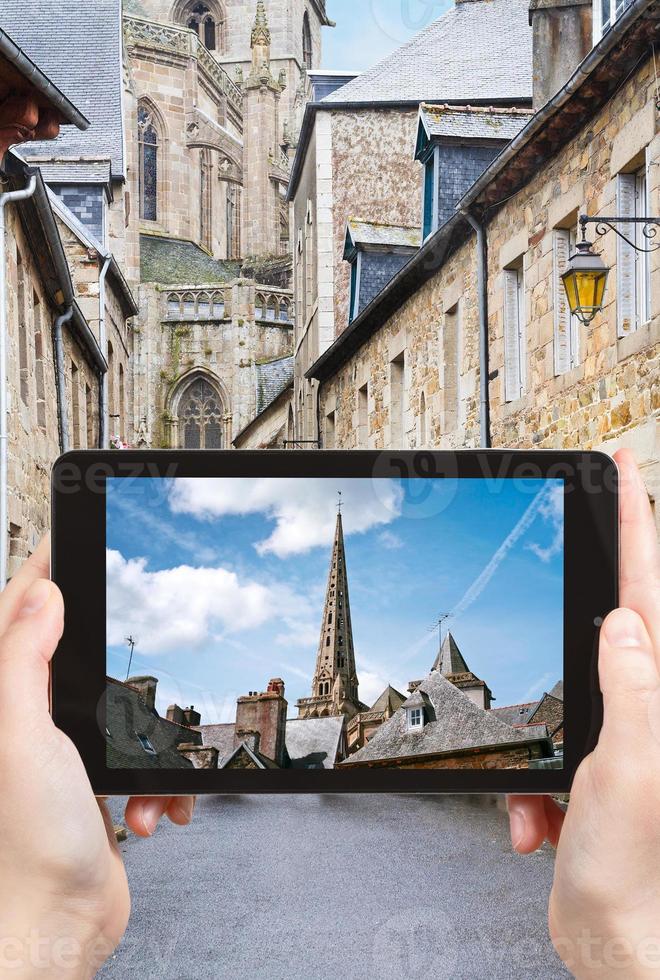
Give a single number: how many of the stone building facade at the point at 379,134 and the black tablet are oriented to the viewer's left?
1

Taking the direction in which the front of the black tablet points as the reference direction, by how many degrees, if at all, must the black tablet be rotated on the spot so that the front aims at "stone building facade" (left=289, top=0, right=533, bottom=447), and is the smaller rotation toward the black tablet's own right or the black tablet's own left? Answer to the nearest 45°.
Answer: approximately 180°

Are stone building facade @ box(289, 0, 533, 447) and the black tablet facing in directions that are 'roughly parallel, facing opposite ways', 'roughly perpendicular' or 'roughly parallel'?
roughly perpendicular

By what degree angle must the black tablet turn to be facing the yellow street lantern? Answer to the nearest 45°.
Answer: approximately 180°

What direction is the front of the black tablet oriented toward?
toward the camera

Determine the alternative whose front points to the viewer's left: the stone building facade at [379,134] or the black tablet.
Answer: the stone building facade

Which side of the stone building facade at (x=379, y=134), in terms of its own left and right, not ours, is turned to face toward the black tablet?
left

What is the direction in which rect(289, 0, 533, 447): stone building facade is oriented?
to the viewer's left
